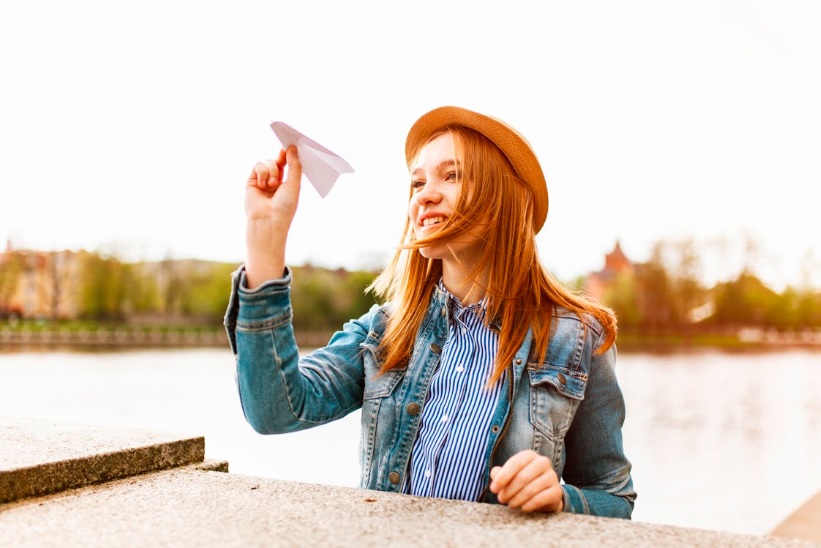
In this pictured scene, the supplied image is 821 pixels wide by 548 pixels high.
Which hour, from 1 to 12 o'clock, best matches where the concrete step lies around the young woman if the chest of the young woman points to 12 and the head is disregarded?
The concrete step is roughly at 1 o'clock from the young woman.

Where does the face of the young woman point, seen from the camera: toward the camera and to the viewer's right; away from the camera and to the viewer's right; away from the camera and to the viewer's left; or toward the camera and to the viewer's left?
toward the camera and to the viewer's left

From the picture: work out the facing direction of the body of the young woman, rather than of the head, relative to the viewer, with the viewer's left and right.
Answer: facing the viewer and to the left of the viewer
